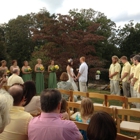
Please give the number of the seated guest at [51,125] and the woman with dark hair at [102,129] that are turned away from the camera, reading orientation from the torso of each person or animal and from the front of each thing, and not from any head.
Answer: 2

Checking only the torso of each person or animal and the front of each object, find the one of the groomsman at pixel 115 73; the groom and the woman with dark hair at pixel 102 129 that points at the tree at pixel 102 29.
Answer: the woman with dark hair

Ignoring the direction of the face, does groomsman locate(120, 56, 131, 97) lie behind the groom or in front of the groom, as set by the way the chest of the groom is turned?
behind

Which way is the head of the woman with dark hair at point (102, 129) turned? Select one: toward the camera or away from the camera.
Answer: away from the camera

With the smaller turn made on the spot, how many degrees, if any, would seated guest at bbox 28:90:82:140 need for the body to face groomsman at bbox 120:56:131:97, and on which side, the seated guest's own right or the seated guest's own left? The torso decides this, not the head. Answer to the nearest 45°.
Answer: approximately 45° to the seated guest's own right

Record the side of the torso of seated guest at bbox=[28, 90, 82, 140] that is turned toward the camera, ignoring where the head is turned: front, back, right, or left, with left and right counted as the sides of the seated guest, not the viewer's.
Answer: back

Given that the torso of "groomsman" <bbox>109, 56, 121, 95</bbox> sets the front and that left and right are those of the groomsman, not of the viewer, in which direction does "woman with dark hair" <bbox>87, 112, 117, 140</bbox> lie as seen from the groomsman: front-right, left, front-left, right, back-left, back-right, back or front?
front-left

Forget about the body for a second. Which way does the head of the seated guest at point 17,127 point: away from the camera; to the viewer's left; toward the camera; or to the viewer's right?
away from the camera

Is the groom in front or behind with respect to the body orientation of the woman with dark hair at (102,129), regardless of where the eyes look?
in front

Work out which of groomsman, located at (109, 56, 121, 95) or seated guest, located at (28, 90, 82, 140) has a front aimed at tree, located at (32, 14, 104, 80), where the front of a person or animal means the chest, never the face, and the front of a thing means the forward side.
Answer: the seated guest

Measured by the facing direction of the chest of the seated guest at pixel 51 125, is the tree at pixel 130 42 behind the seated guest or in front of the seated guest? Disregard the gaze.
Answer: in front

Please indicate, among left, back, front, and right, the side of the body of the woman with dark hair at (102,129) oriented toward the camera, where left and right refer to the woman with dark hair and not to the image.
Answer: back

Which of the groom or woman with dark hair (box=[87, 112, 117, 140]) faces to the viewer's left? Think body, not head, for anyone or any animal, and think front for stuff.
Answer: the groom

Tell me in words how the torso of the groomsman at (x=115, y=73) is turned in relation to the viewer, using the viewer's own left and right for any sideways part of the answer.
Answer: facing the viewer and to the left of the viewer

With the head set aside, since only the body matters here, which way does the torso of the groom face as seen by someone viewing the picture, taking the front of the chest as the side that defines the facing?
to the viewer's left

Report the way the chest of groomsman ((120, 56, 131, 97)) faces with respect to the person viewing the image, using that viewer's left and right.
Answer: facing to the left of the viewer

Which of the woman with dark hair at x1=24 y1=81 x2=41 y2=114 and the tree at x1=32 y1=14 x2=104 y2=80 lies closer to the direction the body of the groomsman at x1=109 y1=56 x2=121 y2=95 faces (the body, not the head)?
the woman with dark hair

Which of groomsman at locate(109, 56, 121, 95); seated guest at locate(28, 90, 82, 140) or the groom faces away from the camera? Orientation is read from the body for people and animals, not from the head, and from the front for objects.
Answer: the seated guest
